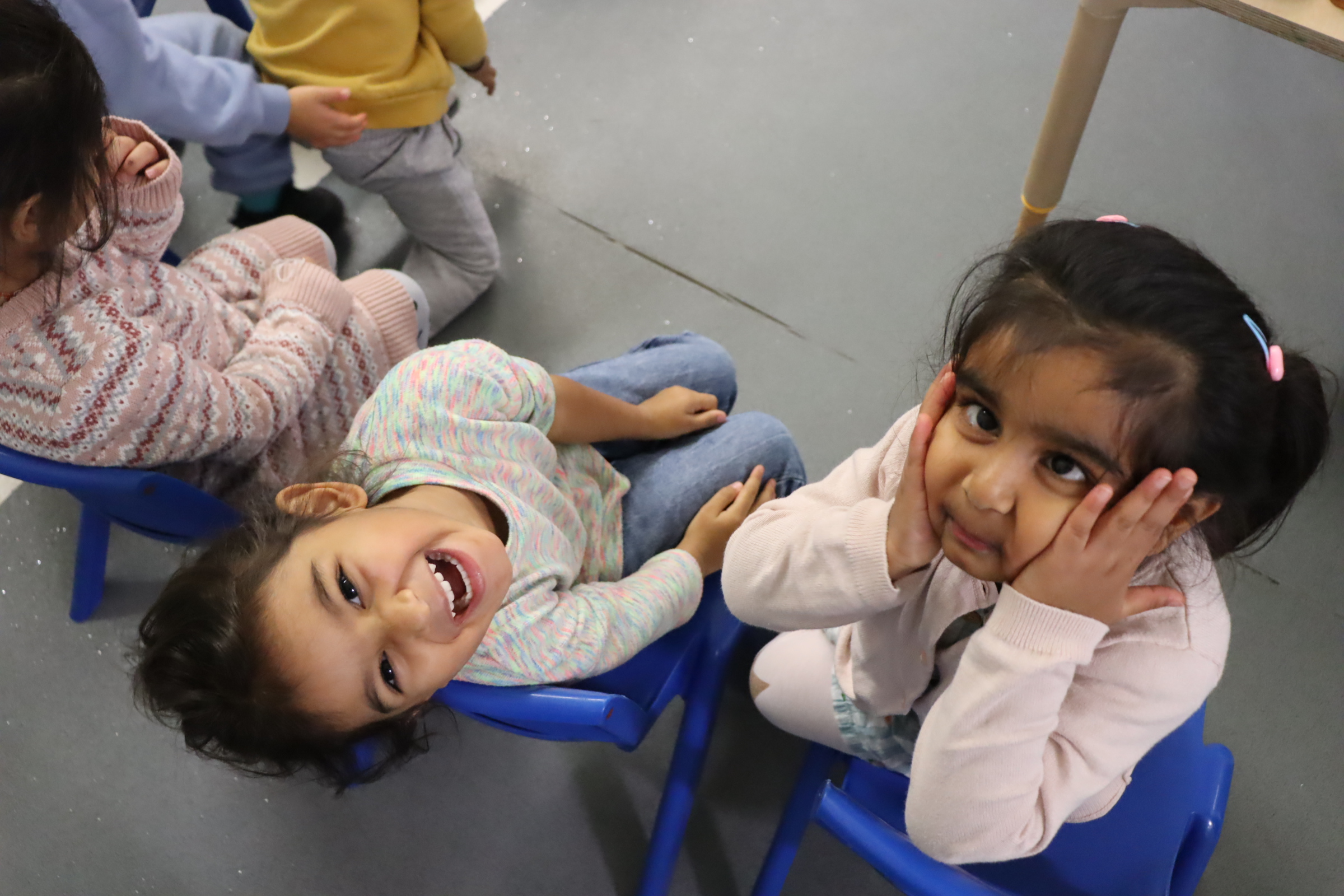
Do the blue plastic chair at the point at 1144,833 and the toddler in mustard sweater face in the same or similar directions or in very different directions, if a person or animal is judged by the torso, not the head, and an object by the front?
very different directions

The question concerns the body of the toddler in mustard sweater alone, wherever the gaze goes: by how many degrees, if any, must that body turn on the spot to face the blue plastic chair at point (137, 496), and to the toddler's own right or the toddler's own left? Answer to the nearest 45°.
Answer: approximately 90° to the toddler's own right

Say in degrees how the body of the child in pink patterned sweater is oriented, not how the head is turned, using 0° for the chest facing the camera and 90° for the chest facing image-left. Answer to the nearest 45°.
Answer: approximately 225°

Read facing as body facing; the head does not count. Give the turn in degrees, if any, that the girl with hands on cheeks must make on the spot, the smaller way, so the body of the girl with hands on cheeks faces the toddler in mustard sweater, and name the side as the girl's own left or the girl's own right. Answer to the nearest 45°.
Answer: approximately 90° to the girl's own right

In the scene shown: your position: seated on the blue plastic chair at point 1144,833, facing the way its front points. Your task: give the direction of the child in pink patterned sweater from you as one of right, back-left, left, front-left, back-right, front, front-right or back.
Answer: front-right
